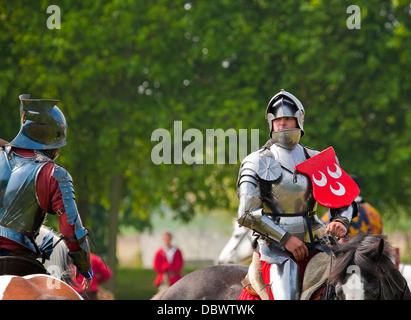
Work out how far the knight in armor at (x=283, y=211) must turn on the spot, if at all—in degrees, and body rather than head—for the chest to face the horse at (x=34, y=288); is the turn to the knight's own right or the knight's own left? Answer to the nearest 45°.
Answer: approximately 90° to the knight's own right

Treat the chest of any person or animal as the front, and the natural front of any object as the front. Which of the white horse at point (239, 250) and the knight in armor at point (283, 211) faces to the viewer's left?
the white horse

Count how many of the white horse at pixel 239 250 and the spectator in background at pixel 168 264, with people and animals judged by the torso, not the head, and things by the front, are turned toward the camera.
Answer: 1

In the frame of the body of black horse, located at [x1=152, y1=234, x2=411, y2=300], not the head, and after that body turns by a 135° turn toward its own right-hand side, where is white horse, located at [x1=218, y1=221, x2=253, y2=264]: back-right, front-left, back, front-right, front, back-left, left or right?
right

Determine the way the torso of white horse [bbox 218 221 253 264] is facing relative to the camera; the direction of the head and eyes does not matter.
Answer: to the viewer's left

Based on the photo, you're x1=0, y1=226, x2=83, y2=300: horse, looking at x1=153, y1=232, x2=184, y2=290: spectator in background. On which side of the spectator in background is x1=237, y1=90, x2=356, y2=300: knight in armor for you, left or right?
right

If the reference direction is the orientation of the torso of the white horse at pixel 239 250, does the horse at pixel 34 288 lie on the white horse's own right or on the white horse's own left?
on the white horse's own left

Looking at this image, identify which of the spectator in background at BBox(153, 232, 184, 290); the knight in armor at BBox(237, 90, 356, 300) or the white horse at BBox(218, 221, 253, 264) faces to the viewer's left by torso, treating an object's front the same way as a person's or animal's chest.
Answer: the white horse
